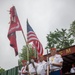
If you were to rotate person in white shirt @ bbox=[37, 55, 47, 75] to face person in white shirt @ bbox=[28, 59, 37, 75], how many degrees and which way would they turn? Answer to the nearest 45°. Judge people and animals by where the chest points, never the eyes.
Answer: approximately 90° to their right

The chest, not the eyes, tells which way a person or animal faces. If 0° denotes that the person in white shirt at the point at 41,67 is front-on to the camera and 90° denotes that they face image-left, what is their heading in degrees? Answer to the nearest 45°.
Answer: approximately 45°

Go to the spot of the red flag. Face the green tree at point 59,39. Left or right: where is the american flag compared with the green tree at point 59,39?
right
